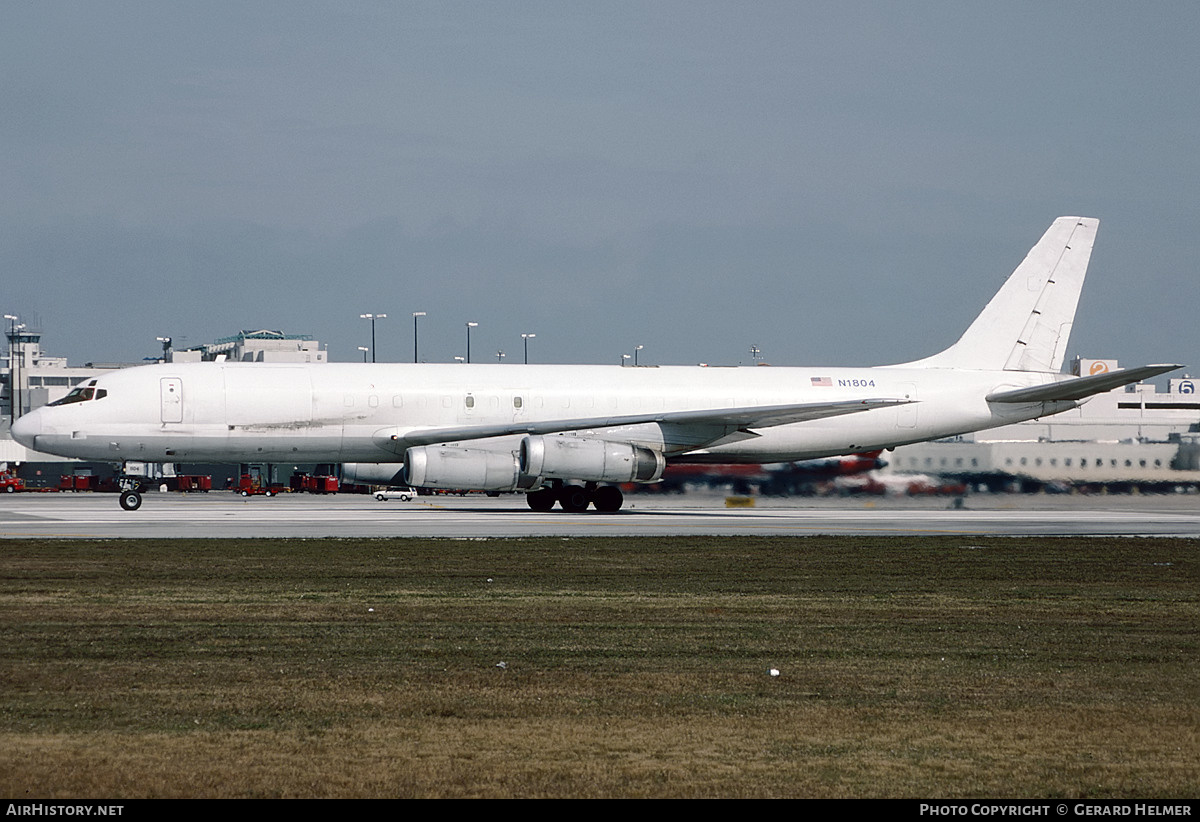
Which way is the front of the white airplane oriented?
to the viewer's left
